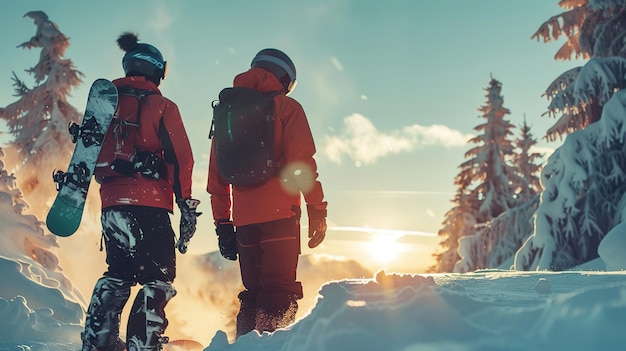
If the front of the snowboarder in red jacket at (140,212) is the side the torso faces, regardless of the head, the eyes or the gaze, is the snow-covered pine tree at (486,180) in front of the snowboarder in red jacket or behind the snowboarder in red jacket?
in front

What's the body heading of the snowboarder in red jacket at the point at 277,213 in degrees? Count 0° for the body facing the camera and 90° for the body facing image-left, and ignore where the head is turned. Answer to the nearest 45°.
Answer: approximately 225°

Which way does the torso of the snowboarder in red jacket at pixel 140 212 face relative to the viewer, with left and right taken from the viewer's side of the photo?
facing away from the viewer and to the right of the viewer

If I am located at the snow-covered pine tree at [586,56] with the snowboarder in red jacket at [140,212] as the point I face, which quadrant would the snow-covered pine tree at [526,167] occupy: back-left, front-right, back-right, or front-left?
back-right

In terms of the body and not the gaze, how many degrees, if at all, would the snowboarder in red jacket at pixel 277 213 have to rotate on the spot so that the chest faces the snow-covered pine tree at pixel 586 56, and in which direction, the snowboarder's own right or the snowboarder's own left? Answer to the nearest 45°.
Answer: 0° — they already face it

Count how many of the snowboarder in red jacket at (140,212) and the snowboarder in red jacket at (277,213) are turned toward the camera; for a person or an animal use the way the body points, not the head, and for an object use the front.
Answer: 0
